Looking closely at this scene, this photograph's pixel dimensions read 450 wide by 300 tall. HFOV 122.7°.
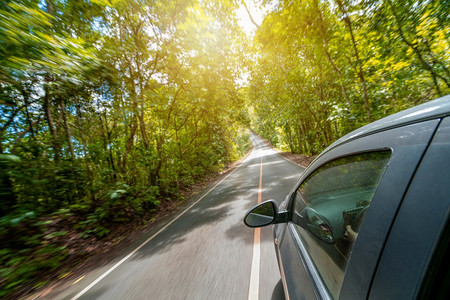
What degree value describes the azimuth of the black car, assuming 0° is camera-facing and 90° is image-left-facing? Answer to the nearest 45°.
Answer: approximately 135°
